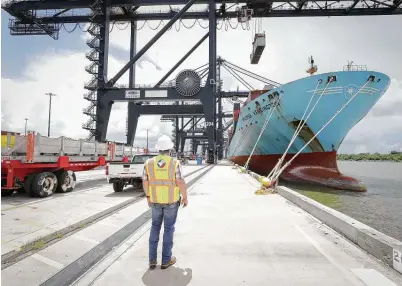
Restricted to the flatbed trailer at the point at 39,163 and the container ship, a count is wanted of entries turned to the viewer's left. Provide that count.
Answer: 0

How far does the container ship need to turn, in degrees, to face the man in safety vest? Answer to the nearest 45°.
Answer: approximately 45° to its right

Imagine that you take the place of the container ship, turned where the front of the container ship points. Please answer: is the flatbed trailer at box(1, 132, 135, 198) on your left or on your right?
on your right

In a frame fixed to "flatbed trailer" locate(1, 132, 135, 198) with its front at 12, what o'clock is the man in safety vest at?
The man in safety vest is roughly at 4 o'clock from the flatbed trailer.

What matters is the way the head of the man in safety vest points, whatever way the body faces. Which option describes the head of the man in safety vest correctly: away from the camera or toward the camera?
away from the camera

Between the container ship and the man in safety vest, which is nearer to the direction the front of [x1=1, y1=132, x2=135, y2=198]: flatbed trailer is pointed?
the container ship

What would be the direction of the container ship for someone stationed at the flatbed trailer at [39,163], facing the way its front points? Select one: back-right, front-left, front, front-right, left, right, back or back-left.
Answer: front-right

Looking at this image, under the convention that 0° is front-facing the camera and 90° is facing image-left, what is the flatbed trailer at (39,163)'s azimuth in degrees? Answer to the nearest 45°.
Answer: approximately 225°
